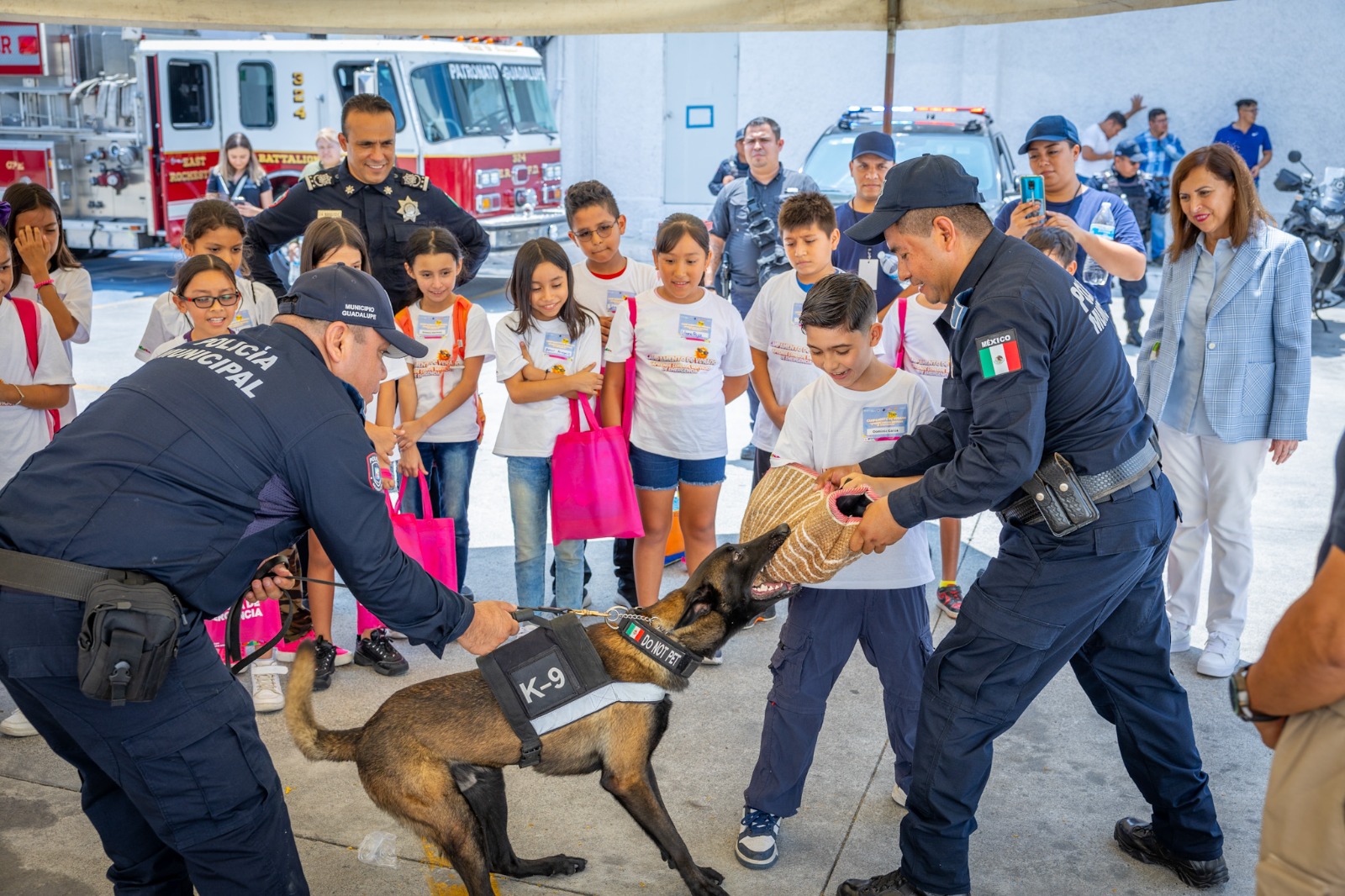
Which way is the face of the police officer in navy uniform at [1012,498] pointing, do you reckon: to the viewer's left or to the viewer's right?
to the viewer's left

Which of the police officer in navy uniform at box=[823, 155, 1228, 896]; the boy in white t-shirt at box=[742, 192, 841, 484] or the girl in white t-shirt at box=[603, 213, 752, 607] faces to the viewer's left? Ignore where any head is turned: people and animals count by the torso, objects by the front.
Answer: the police officer in navy uniform

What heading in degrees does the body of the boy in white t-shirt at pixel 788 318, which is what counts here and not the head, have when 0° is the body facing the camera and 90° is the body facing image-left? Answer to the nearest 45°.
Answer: approximately 0°

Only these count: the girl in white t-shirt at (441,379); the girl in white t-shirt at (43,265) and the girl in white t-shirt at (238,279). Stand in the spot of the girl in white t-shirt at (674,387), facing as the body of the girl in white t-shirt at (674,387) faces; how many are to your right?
3

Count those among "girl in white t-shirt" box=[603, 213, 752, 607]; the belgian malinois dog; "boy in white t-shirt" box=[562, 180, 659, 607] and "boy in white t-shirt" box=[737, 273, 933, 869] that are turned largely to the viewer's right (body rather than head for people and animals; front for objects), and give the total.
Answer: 1

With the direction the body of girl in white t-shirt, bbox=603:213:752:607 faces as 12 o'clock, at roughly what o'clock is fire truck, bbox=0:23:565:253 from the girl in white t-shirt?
The fire truck is roughly at 5 o'clock from the girl in white t-shirt.

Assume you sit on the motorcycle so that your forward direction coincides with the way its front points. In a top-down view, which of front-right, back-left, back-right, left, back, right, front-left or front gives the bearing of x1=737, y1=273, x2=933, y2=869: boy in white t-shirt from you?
front-left

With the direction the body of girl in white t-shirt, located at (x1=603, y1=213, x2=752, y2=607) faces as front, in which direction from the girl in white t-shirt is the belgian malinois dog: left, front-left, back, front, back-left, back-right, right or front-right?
front

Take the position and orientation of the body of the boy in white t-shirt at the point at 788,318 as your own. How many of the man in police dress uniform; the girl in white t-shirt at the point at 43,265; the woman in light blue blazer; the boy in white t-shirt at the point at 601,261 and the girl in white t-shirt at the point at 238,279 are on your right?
4

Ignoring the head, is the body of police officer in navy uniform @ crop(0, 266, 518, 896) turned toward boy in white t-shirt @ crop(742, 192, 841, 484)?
yes

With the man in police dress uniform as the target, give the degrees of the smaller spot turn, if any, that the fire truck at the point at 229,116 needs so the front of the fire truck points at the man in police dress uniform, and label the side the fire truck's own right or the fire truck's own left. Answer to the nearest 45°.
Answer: approximately 45° to the fire truck's own right

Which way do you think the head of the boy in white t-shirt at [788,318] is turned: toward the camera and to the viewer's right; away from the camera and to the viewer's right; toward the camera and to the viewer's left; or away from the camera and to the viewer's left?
toward the camera and to the viewer's left

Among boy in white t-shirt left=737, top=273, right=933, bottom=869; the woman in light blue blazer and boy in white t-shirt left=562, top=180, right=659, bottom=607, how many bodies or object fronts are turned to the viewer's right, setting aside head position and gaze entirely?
0

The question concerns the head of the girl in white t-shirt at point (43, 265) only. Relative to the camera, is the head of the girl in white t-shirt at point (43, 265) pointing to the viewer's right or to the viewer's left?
to the viewer's right

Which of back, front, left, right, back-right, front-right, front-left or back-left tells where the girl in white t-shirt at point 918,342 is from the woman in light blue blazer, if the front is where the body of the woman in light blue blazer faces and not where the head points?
front-right

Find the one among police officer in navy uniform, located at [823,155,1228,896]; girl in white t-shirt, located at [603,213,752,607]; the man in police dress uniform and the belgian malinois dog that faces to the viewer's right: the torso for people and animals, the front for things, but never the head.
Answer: the belgian malinois dog

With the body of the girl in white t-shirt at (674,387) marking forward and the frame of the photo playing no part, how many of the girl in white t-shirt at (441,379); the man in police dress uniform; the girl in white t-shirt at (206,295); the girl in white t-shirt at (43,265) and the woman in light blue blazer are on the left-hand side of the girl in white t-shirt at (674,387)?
1

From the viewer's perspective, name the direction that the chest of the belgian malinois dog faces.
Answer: to the viewer's right
